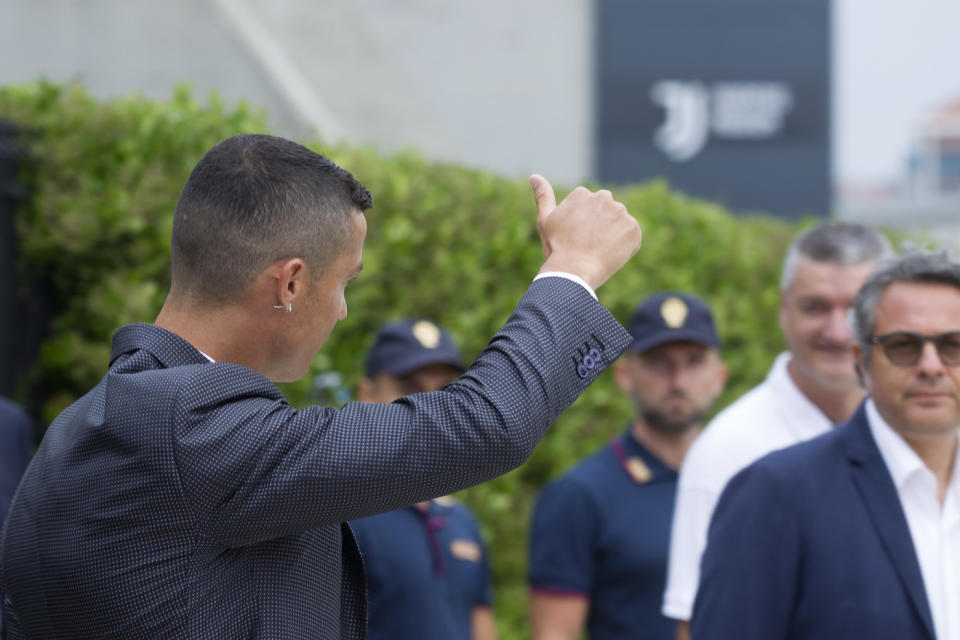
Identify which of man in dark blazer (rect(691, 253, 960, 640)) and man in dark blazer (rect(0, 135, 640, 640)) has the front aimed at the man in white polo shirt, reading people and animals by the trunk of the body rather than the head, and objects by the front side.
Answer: man in dark blazer (rect(0, 135, 640, 640))

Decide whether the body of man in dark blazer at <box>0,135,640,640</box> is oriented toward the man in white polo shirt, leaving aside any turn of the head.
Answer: yes

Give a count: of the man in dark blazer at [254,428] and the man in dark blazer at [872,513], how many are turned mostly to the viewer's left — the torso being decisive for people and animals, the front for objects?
0

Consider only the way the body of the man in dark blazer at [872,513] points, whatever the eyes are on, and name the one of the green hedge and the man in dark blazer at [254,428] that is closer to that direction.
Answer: the man in dark blazer

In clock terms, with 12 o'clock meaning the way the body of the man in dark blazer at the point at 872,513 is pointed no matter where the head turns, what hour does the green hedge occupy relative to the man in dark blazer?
The green hedge is roughly at 6 o'clock from the man in dark blazer.

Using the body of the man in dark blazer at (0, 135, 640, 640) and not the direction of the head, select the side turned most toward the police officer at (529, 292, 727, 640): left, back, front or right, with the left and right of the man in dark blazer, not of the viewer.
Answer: front

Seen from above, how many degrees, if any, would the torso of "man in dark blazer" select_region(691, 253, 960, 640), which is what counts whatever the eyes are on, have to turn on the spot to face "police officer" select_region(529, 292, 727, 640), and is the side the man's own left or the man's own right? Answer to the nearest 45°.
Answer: approximately 180°

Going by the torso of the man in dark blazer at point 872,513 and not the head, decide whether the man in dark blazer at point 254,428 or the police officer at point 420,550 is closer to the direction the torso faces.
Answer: the man in dark blazer

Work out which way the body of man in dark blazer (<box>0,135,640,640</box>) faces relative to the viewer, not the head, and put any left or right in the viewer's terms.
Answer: facing away from the viewer and to the right of the viewer

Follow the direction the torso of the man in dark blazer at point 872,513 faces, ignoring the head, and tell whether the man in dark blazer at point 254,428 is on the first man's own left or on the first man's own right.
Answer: on the first man's own right

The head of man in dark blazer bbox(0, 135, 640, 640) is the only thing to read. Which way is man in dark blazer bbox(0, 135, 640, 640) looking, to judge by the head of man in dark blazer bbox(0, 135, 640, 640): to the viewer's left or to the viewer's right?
to the viewer's right
